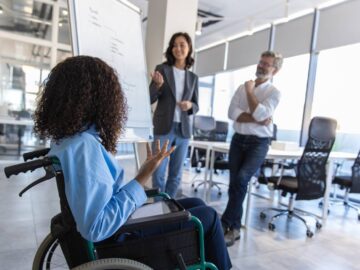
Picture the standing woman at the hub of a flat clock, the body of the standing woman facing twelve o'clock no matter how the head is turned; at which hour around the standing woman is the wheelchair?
The wheelchair is roughly at 12 o'clock from the standing woman.

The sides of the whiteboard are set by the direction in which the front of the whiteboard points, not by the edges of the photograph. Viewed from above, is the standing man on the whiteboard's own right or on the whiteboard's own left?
on the whiteboard's own left

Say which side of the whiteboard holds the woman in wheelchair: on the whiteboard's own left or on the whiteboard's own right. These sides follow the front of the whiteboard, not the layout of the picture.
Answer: on the whiteboard's own right

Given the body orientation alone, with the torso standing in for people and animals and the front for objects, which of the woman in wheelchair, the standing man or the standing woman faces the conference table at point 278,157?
the woman in wheelchair

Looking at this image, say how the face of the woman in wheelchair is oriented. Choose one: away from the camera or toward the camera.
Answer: away from the camera

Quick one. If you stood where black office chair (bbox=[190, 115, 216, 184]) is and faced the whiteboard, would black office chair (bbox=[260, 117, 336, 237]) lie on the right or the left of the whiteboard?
left
